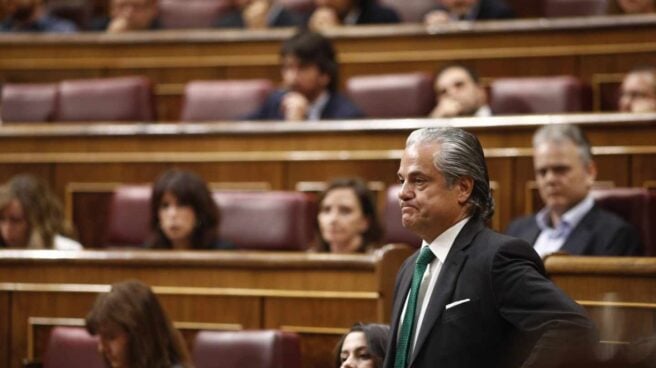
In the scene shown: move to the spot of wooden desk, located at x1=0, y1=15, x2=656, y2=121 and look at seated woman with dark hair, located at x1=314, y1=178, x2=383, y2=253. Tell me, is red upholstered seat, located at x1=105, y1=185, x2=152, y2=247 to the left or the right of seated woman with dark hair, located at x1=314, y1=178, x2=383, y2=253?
right

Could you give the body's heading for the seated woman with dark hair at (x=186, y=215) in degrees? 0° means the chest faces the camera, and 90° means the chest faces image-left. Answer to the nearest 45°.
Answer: approximately 45°

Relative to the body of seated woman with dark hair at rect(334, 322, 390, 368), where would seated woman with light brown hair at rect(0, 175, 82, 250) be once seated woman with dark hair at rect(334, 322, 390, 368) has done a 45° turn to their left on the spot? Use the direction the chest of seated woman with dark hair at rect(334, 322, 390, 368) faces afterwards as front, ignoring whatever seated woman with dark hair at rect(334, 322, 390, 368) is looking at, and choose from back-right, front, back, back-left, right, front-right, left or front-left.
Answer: back-right

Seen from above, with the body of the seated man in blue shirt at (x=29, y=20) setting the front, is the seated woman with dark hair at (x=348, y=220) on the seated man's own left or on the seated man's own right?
on the seated man's own left

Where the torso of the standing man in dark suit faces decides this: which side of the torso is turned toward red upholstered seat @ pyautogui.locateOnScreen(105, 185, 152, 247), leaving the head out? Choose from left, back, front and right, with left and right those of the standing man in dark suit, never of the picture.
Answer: right

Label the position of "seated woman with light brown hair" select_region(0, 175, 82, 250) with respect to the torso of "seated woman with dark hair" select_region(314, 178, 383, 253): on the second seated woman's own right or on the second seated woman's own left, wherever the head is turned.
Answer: on the second seated woman's own right
